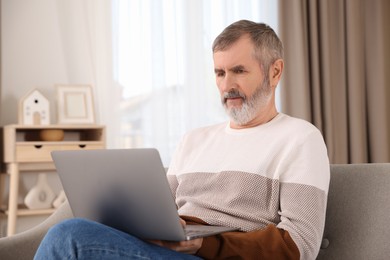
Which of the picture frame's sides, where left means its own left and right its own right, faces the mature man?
front

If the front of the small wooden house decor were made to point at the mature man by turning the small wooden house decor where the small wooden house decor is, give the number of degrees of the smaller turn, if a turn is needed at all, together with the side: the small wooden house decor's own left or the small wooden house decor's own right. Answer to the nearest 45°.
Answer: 0° — it already faces them

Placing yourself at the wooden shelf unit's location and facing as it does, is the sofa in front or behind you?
in front

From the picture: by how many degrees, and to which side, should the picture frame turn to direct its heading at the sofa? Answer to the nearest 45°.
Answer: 0° — it already faces it

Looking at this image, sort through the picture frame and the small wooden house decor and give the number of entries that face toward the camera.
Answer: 2
